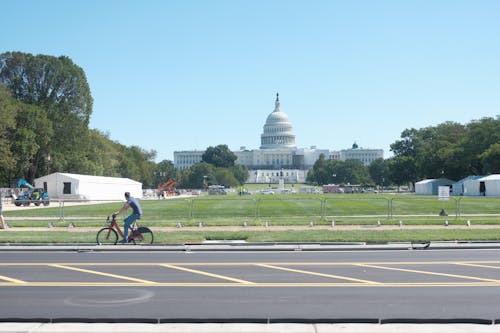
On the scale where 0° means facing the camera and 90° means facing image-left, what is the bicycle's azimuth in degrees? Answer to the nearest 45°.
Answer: approximately 90°

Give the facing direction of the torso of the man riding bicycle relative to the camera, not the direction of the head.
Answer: to the viewer's left

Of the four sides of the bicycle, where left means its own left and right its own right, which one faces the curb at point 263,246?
back
